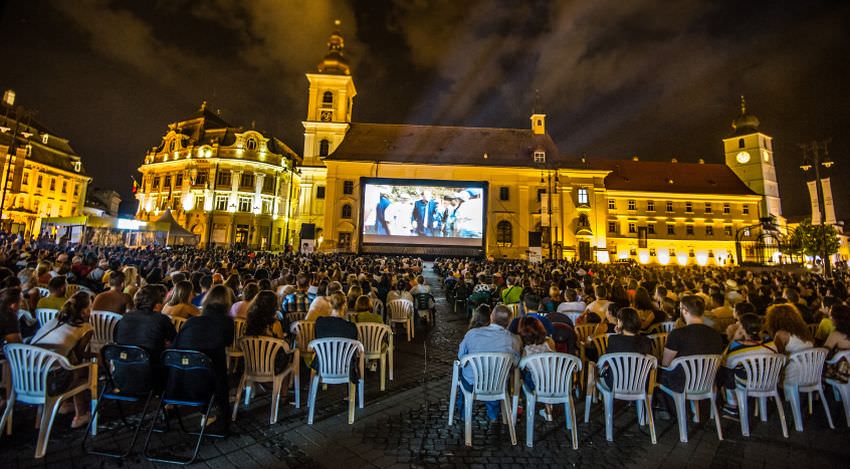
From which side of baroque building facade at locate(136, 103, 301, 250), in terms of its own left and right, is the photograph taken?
front

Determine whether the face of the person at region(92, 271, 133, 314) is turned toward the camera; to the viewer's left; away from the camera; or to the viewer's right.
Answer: away from the camera

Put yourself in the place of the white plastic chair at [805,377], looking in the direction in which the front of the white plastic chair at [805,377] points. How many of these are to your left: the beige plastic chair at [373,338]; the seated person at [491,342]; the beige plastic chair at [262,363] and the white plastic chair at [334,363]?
4

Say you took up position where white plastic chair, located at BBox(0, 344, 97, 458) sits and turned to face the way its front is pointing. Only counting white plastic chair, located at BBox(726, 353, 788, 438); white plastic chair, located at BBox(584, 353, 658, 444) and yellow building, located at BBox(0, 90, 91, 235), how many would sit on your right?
2

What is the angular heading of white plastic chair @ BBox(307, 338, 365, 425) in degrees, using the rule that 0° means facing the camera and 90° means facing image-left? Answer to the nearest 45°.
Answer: approximately 180°

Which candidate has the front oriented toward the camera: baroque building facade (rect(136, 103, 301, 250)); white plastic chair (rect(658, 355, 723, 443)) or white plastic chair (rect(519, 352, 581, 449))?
the baroque building facade

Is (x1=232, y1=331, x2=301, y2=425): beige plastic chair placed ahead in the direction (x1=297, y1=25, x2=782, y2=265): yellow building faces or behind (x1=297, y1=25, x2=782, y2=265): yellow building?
ahead

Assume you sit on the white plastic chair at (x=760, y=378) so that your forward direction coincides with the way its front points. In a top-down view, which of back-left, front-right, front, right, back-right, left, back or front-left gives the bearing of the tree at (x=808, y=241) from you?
front-right

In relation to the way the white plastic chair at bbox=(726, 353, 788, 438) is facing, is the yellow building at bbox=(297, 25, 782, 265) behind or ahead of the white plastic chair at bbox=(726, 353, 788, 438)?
ahead

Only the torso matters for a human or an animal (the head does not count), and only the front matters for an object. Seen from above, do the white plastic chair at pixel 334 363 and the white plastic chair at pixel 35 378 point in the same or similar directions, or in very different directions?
same or similar directions

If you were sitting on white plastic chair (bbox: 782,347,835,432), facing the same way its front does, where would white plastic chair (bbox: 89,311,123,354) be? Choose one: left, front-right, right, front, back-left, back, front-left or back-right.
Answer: left

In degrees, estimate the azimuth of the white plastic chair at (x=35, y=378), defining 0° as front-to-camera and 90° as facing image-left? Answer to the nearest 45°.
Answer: approximately 225°

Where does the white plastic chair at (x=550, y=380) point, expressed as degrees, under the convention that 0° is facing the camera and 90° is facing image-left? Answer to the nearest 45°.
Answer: approximately 180°

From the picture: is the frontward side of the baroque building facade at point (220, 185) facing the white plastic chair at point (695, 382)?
yes

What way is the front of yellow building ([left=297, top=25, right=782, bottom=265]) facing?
toward the camera

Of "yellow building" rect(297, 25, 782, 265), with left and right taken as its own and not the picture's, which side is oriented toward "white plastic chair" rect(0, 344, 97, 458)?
front
